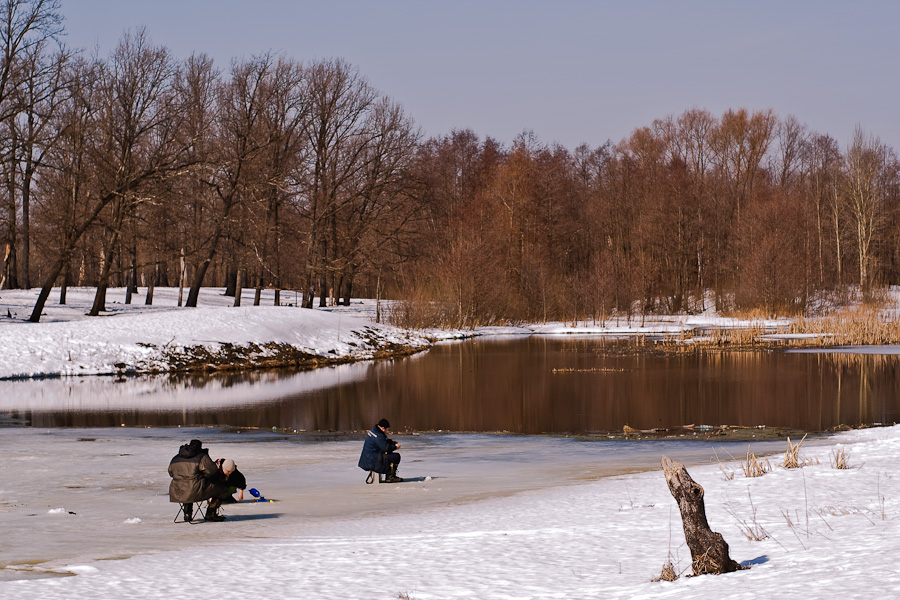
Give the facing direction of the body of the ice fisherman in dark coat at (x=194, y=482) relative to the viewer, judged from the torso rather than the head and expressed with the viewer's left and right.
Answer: facing away from the viewer and to the right of the viewer

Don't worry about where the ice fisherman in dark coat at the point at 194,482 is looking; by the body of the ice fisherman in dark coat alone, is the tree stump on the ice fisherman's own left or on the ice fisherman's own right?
on the ice fisherman's own right

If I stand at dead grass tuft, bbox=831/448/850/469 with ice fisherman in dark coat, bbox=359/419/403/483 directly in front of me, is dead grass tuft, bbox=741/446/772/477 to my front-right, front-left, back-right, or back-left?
front-left

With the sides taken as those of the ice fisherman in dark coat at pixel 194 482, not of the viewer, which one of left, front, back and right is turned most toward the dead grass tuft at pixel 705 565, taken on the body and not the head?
right

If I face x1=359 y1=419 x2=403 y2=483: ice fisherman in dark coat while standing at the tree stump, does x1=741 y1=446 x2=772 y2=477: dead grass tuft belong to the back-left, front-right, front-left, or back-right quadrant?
front-right

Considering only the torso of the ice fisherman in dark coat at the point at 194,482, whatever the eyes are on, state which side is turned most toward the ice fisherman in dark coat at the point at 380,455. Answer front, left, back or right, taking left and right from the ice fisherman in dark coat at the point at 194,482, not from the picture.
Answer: front

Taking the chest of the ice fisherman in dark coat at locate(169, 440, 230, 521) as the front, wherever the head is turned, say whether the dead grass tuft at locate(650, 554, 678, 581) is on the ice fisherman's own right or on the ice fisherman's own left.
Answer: on the ice fisherman's own right

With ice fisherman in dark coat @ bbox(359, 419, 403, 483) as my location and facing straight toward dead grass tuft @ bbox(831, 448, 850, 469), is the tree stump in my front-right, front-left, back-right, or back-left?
front-right

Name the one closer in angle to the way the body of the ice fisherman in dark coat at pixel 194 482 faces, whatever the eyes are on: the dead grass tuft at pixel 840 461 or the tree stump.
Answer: the dead grass tuft

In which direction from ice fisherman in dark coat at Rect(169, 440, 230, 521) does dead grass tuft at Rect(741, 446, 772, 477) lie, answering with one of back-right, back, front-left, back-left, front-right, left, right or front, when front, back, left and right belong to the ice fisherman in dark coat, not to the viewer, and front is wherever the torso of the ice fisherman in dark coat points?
front-right

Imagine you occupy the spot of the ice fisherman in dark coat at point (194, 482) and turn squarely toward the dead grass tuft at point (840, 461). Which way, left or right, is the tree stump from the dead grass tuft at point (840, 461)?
right
